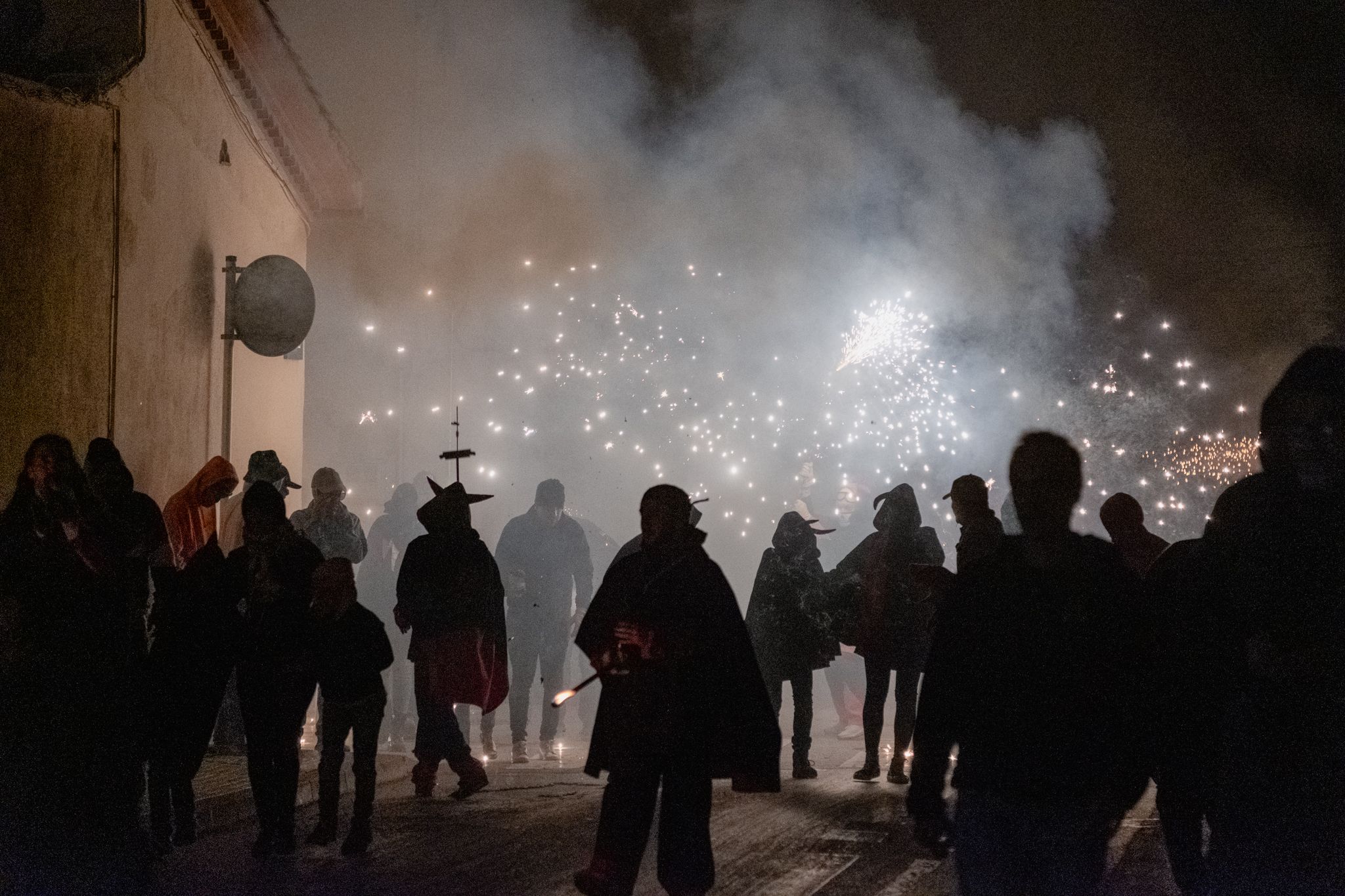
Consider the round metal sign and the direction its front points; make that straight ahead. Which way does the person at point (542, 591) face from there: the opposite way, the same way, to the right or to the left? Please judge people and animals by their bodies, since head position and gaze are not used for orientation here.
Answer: the opposite way

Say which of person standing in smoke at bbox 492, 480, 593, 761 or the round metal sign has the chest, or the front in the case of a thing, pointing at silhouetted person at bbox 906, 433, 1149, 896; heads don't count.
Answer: the person standing in smoke

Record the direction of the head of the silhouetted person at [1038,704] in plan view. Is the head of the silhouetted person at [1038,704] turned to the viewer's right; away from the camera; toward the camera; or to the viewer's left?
away from the camera

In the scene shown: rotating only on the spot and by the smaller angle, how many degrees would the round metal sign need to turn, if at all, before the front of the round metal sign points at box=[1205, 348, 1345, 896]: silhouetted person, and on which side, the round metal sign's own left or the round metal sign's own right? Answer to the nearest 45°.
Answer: approximately 180°

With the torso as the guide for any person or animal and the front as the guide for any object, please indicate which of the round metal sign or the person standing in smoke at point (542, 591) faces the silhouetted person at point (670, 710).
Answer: the person standing in smoke

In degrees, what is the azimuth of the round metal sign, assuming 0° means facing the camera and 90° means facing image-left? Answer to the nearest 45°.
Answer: approximately 180°

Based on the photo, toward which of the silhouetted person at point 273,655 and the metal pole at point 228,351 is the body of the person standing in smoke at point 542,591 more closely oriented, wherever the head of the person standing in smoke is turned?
the silhouetted person

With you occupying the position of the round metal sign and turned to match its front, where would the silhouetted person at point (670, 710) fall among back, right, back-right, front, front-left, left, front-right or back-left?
back

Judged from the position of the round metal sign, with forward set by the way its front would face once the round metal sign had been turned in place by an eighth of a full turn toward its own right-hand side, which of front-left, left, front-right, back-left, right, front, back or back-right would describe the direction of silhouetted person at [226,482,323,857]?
back-right

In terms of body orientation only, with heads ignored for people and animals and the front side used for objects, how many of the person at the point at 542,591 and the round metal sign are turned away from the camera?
1

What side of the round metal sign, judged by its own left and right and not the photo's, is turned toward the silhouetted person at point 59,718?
back

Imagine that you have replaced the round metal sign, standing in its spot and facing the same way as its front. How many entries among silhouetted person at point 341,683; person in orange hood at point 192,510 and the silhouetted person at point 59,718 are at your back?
3
